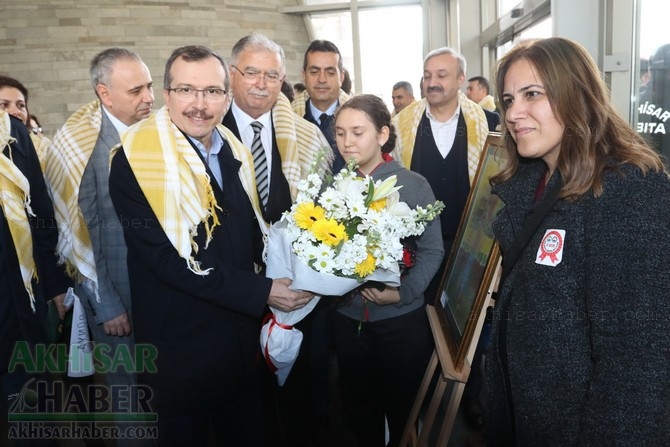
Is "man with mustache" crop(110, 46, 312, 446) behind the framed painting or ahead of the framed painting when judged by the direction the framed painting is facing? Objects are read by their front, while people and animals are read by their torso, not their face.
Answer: ahead

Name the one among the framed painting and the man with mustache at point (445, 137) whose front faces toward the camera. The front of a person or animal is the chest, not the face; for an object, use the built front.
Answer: the man with mustache

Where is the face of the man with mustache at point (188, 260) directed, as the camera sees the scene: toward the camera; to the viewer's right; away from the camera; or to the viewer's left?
toward the camera

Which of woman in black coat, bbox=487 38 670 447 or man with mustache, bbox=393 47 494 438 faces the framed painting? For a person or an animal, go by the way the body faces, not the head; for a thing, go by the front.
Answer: the man with mustache

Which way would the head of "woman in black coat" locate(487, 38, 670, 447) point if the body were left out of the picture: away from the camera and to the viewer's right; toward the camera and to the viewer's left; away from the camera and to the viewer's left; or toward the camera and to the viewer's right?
toward the camera and to the viewer's left

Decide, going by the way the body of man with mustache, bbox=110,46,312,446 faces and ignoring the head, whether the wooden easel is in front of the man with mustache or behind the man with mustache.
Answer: in front

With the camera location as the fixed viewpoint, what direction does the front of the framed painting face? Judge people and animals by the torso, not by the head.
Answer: facing to the left of the viewer

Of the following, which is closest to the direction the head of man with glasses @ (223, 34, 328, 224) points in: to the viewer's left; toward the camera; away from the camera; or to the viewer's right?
toward the camera

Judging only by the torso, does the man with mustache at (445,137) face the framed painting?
yes

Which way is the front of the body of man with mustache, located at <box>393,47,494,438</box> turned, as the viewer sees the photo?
toward the camera

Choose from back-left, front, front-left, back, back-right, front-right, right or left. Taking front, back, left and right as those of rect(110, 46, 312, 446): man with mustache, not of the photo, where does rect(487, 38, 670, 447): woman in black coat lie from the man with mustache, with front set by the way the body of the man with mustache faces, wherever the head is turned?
front

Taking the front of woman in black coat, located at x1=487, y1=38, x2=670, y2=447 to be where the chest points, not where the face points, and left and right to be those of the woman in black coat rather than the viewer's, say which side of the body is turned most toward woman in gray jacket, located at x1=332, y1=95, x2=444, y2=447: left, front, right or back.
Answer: right
